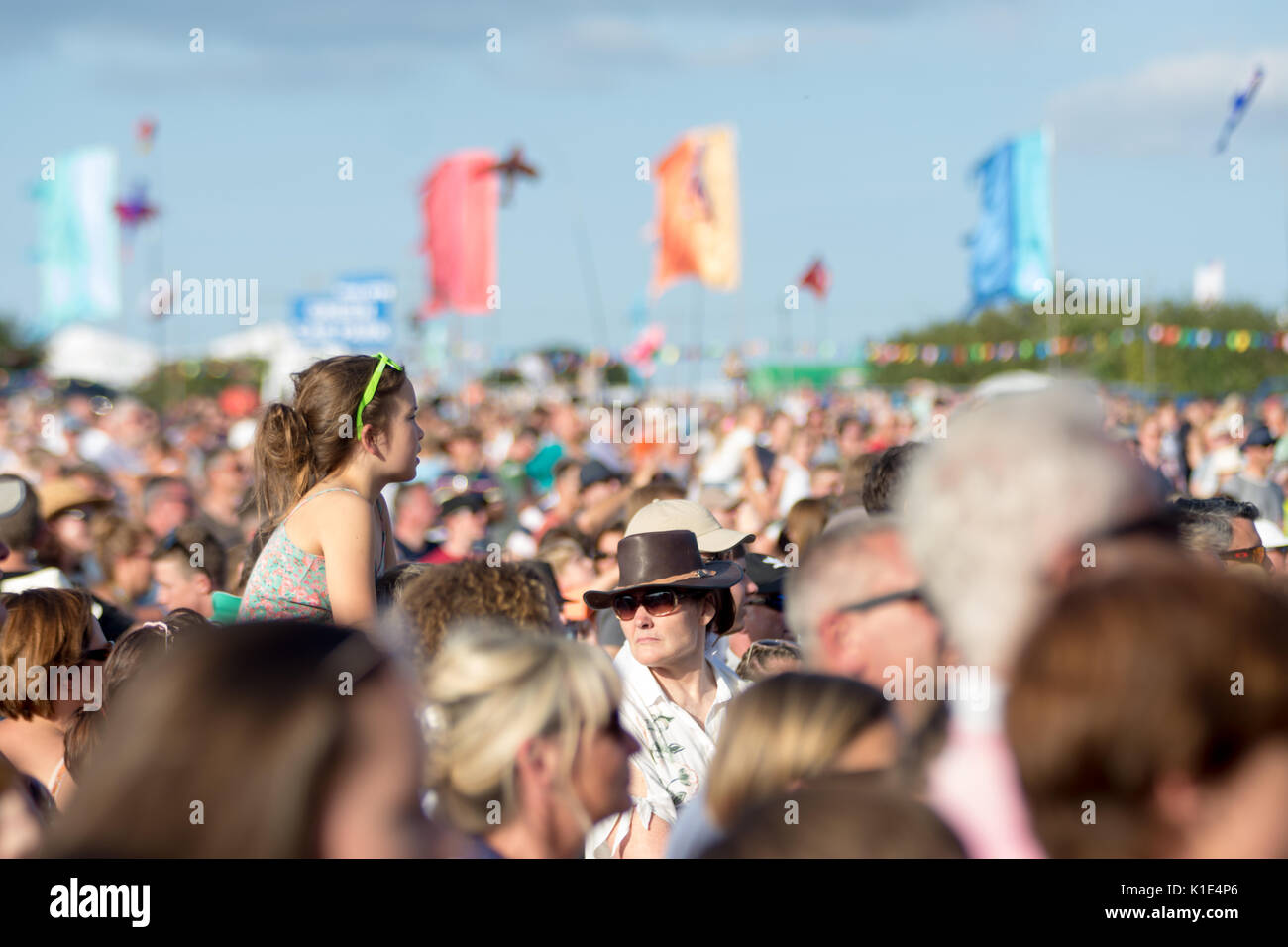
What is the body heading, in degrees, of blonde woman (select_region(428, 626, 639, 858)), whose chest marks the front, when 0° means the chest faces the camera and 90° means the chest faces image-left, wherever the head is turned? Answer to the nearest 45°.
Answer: approximately 270°

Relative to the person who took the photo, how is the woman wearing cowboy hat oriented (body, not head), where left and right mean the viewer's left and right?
facing the viewer and to the left of the viewer

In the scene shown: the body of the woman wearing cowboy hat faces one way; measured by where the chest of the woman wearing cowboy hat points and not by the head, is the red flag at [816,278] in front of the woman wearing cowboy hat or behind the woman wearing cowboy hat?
behind

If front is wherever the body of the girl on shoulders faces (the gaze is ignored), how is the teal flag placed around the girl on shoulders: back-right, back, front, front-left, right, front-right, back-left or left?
left

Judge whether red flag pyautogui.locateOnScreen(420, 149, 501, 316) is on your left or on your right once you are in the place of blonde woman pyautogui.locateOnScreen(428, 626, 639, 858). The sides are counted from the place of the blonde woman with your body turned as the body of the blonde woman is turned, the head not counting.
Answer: on your left

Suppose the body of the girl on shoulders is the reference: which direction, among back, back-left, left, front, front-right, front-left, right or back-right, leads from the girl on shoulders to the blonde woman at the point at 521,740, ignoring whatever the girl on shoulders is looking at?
right

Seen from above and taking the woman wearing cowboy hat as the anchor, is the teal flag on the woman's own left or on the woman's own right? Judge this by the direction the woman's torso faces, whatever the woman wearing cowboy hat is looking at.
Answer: on the woman's own right

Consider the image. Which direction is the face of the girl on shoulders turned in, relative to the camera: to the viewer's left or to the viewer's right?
to the viewer's right

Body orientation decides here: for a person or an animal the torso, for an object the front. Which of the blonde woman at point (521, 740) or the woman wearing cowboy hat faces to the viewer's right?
the blonde woman

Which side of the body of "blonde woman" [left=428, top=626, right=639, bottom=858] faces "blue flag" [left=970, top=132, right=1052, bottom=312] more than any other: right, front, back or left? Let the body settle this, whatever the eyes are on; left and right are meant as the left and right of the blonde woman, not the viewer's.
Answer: left

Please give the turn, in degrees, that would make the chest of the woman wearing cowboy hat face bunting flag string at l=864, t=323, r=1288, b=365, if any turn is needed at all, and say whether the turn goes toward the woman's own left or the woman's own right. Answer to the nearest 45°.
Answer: approximately 135° to the woman's own right

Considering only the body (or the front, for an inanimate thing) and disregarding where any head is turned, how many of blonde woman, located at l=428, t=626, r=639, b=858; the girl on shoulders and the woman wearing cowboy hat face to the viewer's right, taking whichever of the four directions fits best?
2

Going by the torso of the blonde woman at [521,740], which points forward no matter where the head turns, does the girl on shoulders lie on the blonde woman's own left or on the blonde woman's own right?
on the blonde woman's own left

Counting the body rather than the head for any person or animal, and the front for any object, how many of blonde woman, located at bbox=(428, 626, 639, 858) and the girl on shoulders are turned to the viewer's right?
2

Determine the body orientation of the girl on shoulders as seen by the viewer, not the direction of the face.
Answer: to the viewer's right

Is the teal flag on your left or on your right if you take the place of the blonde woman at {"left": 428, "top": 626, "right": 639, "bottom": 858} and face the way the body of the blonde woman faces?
on your left

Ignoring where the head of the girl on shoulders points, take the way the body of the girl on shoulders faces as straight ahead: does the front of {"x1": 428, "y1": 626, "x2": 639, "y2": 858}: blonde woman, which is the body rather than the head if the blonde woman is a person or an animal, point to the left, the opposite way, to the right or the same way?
the same way
